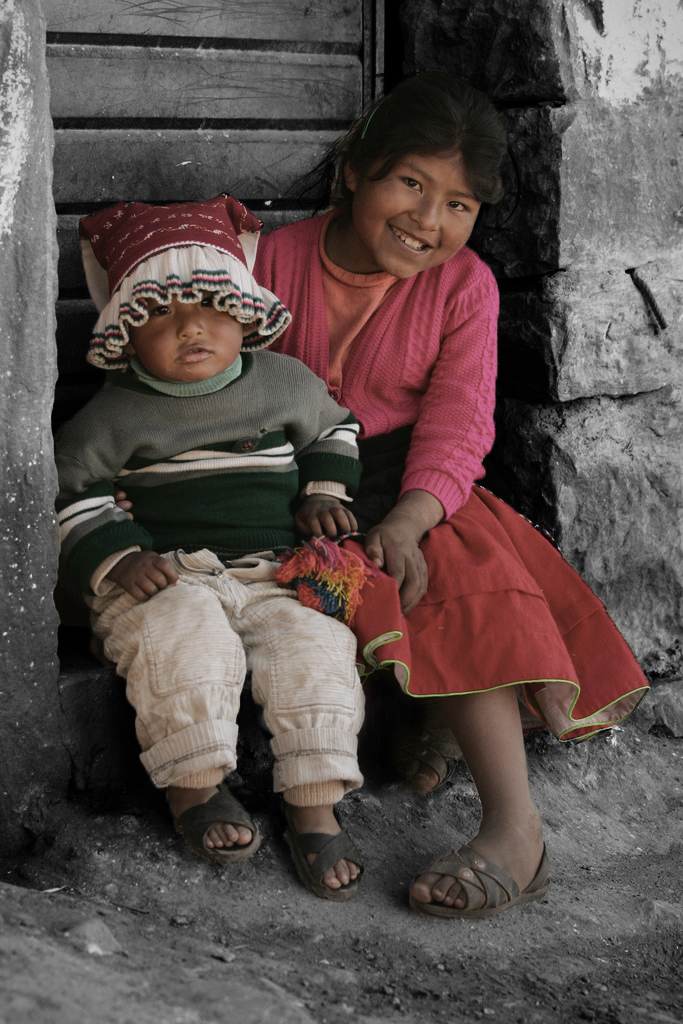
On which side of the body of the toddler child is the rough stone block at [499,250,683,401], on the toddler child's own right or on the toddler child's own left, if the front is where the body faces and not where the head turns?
on the toddler child's own left

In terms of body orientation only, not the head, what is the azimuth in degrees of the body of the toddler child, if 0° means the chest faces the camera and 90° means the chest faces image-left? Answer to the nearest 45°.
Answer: approximately 0°

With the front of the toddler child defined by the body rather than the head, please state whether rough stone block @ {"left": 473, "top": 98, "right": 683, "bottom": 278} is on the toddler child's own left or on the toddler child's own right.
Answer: on the toddler child's own left

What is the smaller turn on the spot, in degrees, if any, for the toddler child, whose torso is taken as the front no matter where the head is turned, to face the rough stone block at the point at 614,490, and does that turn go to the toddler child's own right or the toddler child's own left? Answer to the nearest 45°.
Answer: approximately 135° to the toddler child's own left
